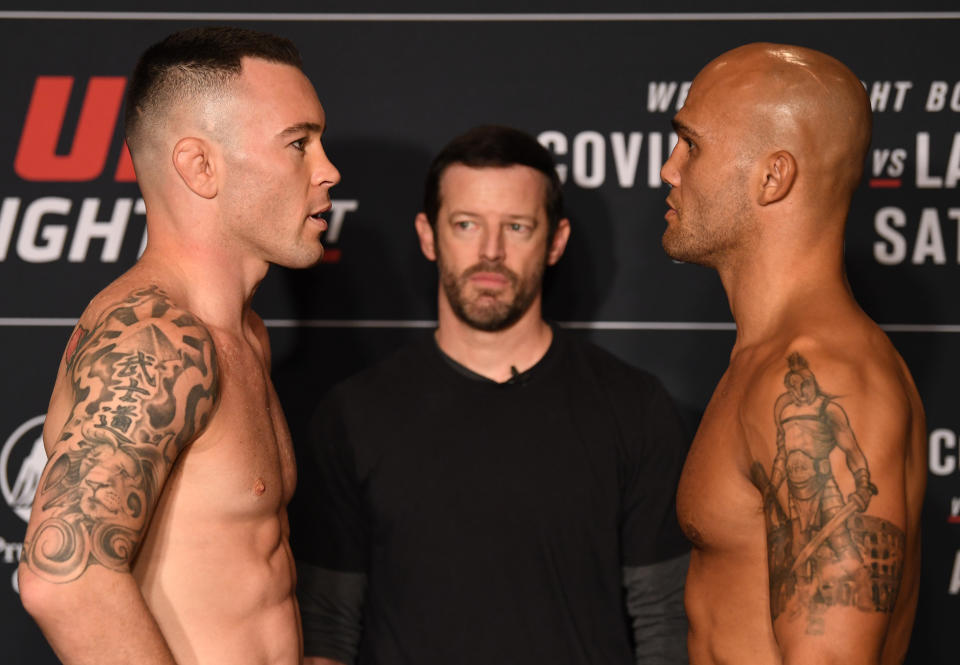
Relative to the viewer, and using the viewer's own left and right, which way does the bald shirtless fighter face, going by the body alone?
facing to the left of the viewer

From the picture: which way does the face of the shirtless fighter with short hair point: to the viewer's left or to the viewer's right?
to the viewer's right

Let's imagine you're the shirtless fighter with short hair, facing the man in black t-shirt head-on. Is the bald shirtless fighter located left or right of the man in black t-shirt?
right

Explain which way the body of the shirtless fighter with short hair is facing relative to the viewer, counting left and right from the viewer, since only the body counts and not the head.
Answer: facing to the right of the viewer

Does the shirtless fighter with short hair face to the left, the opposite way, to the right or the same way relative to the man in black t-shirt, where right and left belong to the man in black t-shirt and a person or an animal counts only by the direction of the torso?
to the left

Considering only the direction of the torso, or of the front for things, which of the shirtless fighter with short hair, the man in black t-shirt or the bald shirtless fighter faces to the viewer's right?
the shirtless fighter with short hair

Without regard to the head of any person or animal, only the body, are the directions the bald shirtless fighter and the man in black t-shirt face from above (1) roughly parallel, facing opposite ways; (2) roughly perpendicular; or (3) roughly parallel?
roughly perpendicular

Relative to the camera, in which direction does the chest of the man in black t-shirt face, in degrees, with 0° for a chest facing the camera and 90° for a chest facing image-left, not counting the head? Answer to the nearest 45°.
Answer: approximately 0°

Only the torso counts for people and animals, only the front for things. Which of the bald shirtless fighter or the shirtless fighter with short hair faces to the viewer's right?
the shirtless fighter with short hair

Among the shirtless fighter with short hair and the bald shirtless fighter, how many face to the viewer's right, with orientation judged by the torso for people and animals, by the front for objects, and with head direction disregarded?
1

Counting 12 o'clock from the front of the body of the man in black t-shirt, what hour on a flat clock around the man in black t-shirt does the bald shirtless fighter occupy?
The bald shirtless fighter is roughly at 11 o'clock from the man in black t-shirt.
